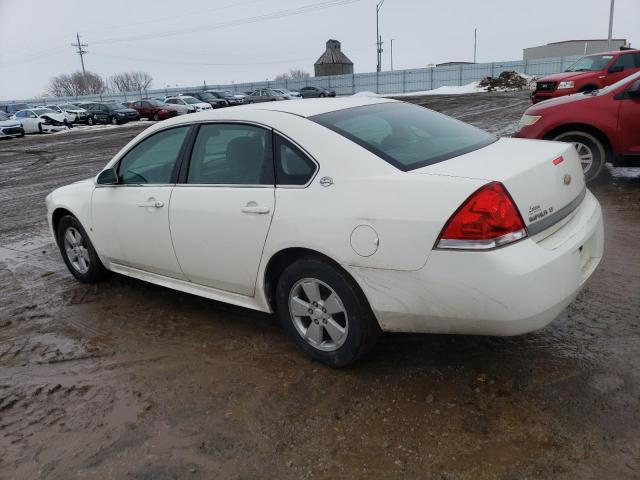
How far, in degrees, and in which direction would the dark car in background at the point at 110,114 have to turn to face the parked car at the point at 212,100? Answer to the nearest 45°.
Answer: approximately 90° to its left

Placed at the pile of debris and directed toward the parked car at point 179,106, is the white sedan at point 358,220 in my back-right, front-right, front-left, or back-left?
front-left

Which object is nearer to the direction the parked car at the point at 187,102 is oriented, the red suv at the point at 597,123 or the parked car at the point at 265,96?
the red suv

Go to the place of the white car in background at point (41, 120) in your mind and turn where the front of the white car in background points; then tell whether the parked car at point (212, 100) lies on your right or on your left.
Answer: on your left

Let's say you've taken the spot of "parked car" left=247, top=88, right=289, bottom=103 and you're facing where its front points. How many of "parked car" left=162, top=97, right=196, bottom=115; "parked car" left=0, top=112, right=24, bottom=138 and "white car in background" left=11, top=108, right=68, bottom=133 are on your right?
3

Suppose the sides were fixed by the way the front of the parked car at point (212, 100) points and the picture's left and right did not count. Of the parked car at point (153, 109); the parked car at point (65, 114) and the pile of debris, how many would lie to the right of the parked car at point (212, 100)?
2

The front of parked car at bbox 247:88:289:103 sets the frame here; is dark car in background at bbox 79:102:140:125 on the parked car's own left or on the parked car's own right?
on the parked car's own right

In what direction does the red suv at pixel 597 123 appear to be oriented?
to the viewer's left

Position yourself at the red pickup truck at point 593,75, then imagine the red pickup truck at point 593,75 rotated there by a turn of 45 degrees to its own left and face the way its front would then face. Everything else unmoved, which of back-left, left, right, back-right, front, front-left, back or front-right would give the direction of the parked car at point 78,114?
right
